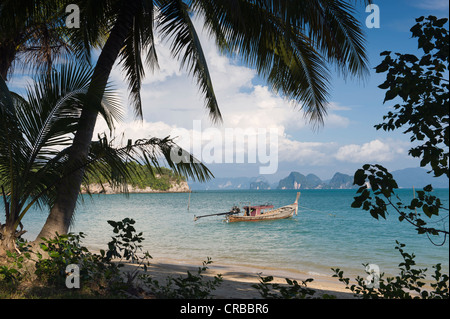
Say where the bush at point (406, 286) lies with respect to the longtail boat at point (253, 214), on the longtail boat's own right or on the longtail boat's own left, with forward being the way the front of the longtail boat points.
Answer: on the longtail boat's own right

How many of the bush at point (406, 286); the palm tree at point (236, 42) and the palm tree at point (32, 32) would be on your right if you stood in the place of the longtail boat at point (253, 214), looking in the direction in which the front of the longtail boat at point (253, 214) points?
3

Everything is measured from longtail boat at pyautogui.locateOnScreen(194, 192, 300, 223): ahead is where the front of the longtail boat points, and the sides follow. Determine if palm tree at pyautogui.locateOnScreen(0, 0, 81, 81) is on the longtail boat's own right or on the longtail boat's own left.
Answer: on the longtail boat's own right

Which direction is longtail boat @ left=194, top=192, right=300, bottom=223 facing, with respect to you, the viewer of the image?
facing to the right of the viewer

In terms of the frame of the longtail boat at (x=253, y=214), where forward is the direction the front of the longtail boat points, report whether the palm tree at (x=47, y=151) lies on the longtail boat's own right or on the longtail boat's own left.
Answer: on the longtail boat's own right

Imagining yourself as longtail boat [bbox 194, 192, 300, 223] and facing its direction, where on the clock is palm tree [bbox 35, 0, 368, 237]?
The palm tree is roughly at 3 o'clock from the longtail boat.
